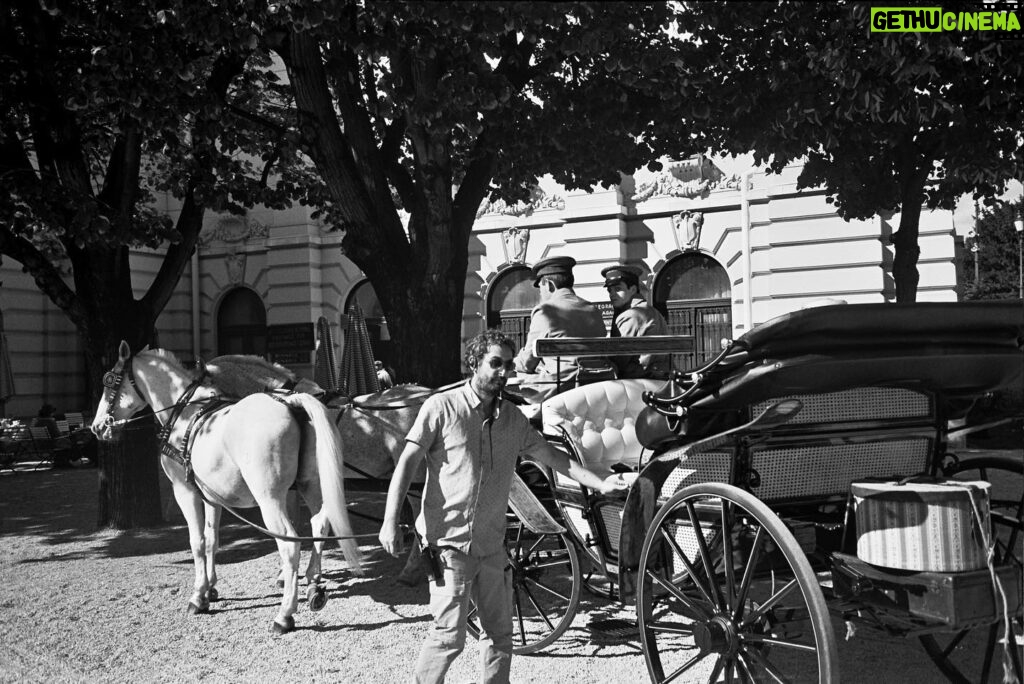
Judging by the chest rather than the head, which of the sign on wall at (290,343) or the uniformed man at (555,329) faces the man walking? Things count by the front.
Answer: the sign on wall

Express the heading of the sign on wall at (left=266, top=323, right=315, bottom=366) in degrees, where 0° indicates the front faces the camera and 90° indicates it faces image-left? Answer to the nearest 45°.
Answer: approximately 0°

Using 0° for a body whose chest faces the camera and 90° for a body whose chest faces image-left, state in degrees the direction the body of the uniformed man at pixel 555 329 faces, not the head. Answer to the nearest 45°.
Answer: approximately 135°

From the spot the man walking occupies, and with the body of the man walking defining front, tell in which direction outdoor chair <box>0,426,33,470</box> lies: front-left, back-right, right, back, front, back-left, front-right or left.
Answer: back

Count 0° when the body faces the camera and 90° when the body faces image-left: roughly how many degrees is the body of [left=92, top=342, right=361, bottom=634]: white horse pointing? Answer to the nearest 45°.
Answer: approximately 135°

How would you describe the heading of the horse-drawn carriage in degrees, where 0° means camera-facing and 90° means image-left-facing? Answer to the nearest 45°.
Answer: approximately 135°

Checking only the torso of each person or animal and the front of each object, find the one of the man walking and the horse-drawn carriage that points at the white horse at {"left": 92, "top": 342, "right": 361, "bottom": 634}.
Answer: the horse-drawn carriage

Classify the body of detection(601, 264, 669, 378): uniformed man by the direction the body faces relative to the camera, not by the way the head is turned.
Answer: to the viewer's left
